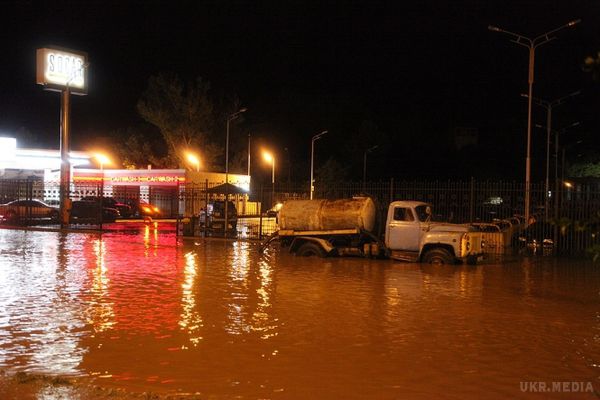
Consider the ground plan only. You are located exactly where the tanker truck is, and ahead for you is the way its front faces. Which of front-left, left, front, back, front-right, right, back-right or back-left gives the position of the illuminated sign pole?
back-left

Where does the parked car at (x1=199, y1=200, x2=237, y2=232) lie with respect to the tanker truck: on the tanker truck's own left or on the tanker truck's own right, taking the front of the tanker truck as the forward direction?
on the tanker truck's own left

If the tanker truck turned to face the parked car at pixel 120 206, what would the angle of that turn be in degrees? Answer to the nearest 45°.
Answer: approximately 135° to its left

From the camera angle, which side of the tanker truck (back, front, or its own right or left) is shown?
right

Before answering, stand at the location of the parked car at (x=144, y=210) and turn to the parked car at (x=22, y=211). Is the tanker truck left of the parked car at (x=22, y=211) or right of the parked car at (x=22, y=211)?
left

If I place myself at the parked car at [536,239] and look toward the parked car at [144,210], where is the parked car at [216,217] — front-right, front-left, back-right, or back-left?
front-left

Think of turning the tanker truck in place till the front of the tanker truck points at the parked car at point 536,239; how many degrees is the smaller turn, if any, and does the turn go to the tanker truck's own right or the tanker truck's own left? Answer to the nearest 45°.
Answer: approximately 45° to the tanker truck's own left

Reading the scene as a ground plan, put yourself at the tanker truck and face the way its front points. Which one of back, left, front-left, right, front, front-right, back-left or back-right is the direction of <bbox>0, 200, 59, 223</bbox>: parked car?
back-left

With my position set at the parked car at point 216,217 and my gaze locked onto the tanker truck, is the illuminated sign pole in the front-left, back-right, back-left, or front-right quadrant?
back-right

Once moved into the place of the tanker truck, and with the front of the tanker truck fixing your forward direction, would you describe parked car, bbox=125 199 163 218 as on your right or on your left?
on your left

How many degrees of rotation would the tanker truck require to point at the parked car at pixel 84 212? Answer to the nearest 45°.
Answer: approximately 135° to its left
